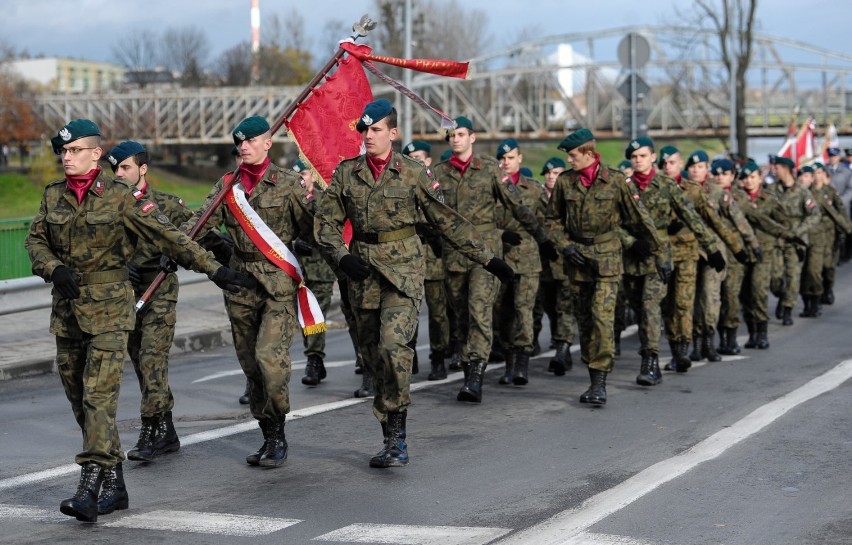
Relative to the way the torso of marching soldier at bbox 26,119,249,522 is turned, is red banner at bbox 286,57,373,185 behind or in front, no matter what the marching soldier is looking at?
behind

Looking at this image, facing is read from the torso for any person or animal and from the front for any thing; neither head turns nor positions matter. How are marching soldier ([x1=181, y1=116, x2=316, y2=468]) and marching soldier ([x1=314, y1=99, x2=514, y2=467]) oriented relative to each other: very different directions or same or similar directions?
same or similar directions

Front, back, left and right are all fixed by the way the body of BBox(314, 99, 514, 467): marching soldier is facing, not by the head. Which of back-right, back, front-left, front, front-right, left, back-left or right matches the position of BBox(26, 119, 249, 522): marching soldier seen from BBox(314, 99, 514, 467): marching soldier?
front

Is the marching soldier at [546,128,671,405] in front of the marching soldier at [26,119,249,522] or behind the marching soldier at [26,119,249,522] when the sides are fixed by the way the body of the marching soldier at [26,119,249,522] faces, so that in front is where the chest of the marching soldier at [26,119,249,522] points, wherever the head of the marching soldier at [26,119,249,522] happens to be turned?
behind

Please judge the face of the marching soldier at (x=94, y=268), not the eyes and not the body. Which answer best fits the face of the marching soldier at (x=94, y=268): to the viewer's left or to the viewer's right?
to the viewer's left

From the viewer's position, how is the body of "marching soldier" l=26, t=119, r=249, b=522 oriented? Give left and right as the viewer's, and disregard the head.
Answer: facing the viewer and to the left of the viewer

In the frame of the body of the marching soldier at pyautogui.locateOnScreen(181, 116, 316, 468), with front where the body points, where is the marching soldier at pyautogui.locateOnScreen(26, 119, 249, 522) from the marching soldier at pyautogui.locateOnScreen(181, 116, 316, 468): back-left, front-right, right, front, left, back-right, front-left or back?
front

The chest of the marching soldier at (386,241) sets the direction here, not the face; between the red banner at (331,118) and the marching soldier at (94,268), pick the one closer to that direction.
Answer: the marching soldier

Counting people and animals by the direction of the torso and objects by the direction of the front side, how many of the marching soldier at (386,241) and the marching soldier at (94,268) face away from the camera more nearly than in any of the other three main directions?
0

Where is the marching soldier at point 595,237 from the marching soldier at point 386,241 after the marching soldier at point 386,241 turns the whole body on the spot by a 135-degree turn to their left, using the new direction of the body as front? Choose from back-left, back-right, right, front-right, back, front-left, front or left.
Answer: front-left

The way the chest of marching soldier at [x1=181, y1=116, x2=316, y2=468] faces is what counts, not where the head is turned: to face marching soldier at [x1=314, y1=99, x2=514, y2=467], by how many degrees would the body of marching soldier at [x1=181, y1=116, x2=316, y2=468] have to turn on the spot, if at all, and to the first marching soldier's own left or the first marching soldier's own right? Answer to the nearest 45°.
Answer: approximately 135° to the first marching soldier's own left

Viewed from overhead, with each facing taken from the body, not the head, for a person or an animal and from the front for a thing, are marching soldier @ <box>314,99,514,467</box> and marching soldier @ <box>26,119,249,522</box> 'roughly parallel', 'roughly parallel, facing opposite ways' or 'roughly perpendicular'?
roughly parallel

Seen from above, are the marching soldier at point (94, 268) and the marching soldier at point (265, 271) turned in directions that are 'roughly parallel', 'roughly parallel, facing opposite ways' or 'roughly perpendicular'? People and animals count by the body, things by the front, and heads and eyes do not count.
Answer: roughly parallel

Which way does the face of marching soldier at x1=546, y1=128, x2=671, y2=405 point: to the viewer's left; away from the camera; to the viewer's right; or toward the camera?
to the viewer's left
